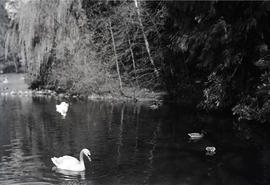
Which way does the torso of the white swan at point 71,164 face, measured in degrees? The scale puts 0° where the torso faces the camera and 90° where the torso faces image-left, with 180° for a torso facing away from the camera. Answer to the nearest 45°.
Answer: approximately 270°

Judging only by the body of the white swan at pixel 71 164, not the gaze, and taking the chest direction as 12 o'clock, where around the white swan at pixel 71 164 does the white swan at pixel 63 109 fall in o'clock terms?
the white swan at pixel 63 109 is roughly at 9 o'clock from the white swan at pixel 71 164.
